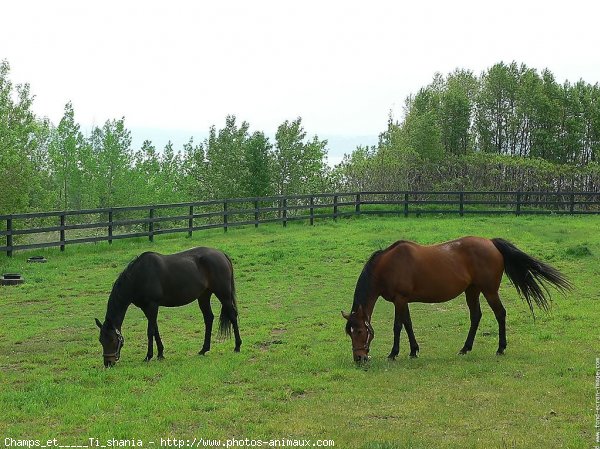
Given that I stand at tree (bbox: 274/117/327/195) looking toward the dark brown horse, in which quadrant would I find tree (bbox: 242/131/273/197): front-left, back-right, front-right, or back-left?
front-right

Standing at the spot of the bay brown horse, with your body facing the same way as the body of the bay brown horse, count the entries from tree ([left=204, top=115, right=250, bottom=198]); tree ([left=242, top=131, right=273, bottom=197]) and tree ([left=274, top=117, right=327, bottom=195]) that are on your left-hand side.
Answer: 0

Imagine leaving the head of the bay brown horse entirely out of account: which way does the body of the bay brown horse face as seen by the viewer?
to the viewer's left

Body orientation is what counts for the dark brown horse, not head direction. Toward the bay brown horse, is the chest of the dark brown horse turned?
no

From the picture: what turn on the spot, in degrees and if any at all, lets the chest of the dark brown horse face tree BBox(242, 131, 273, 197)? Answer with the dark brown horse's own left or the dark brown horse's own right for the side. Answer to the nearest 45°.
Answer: approximately 90° to the dark brown horse's own right

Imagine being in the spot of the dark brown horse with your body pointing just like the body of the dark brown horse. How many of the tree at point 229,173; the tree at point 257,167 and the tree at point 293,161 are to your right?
3

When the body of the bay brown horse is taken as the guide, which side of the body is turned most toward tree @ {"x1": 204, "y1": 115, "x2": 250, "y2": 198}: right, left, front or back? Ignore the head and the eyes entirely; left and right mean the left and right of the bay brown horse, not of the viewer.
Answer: right

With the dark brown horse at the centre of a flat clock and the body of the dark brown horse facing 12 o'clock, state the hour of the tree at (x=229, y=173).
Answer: The tree is roughly at 3 o'clock from the dark brown horse.

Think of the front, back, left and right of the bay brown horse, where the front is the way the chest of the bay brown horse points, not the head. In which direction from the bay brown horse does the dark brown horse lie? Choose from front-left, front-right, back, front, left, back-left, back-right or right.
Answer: front

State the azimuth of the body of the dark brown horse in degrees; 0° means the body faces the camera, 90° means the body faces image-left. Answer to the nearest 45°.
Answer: approximately 90°

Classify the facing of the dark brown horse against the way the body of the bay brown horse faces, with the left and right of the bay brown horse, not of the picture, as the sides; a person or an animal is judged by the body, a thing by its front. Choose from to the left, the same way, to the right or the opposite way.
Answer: the same way

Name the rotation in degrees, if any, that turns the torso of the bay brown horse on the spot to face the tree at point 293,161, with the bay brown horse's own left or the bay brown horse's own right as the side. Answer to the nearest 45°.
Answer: approximately 90° to the bay brown horse's own right

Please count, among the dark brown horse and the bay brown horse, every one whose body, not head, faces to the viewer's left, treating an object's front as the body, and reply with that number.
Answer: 2

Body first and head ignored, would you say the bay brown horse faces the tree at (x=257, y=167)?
no
